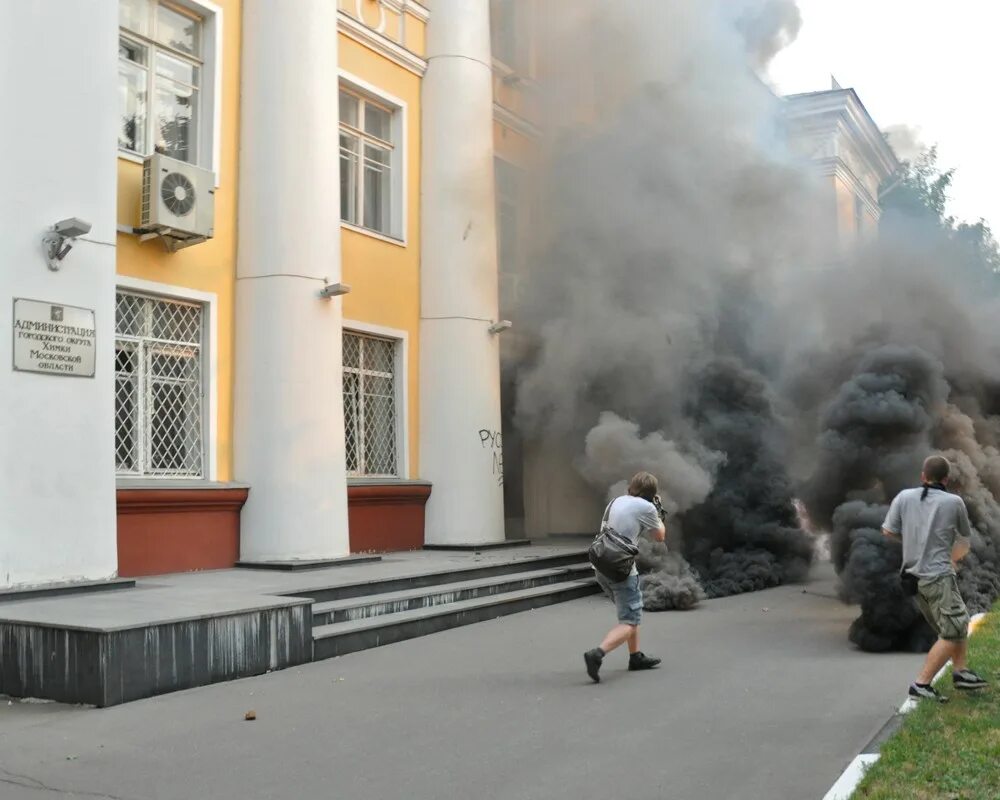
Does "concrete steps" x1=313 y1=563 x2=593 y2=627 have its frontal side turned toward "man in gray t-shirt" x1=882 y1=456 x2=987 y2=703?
yes

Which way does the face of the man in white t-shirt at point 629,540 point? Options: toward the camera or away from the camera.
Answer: away from the camera

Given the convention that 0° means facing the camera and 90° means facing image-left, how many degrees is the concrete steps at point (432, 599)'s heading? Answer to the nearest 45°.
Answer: approximately 315°

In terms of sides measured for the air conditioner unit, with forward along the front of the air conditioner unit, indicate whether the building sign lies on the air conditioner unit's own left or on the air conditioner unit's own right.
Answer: on the air conditioner unit's own right

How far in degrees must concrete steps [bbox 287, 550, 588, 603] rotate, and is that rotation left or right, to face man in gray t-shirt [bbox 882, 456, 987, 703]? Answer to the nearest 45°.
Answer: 0° — it already faces them

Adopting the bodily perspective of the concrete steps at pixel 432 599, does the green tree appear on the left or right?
on its left

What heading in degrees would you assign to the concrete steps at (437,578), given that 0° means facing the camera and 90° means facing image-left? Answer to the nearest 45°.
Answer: approximately 315°
